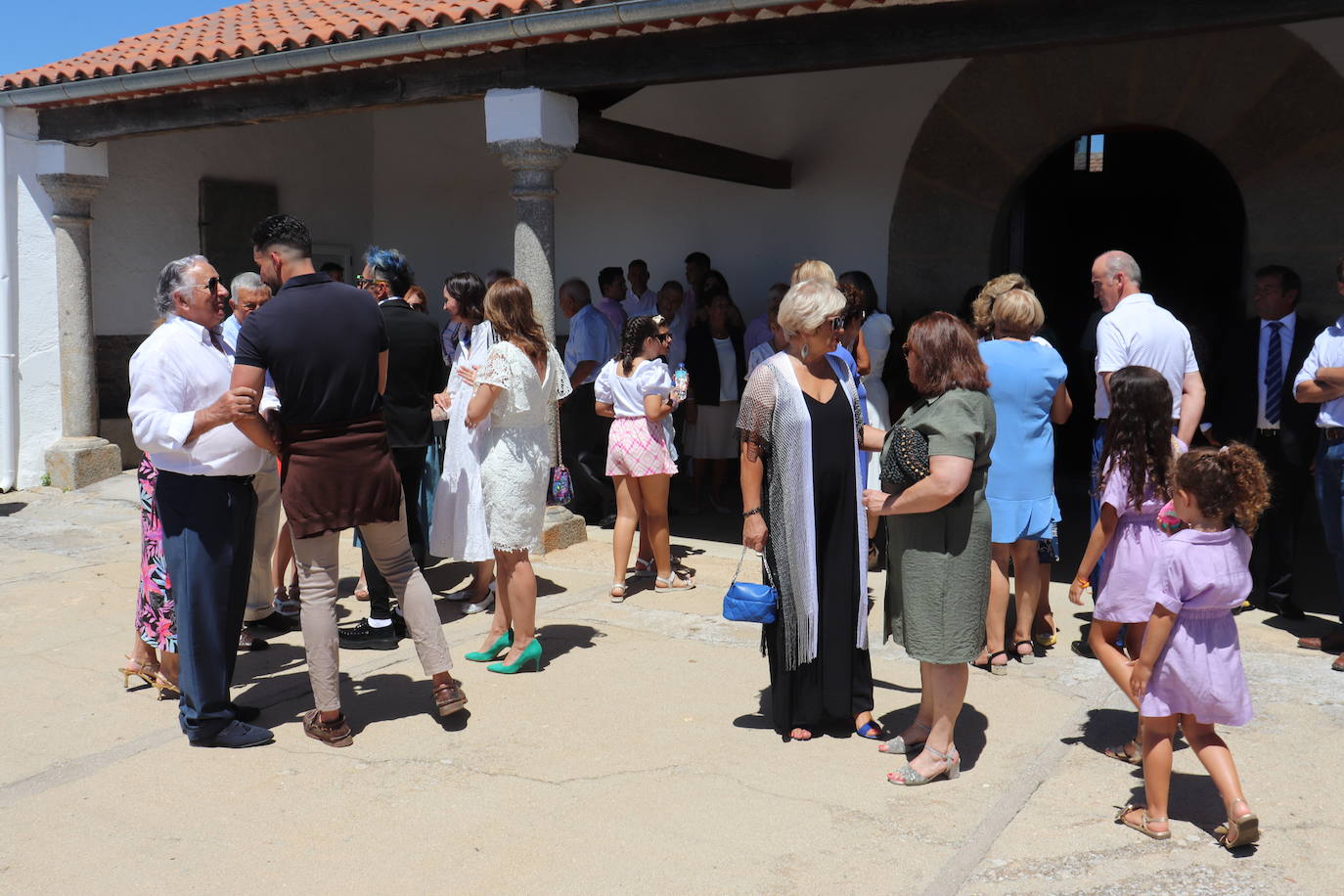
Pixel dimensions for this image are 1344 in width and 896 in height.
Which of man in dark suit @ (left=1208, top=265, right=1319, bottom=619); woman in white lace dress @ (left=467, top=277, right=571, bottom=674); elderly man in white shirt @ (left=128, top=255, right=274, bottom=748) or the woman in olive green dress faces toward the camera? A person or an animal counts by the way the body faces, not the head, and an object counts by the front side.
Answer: the man in dark suit

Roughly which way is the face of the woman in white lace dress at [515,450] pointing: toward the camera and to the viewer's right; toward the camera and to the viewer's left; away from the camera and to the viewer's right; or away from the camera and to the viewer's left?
away from the camera and to the viewer's left

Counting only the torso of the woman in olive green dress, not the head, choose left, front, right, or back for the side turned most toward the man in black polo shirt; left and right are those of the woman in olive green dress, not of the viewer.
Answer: front

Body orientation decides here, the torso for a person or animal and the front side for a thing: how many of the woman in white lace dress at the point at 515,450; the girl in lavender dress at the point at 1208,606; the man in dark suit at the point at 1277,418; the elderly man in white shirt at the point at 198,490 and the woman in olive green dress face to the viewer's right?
1

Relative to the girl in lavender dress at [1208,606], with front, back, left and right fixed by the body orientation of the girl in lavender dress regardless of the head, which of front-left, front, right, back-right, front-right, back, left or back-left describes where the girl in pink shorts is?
front

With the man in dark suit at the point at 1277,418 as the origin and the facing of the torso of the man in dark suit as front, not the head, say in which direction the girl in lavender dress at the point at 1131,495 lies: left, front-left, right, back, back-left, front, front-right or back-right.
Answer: front

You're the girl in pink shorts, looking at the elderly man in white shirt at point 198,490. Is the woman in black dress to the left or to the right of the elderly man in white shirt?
left

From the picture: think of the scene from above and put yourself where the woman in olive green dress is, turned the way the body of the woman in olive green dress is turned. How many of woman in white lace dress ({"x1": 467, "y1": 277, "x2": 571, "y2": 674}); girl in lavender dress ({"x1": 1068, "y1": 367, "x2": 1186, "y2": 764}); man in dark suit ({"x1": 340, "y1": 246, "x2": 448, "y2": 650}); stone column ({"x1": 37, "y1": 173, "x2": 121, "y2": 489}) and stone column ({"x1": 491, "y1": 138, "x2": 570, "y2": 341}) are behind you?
1

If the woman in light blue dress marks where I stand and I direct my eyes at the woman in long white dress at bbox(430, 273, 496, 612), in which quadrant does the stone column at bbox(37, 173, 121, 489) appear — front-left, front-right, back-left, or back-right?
front-right

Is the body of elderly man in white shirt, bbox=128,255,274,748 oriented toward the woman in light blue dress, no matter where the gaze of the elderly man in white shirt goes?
yes

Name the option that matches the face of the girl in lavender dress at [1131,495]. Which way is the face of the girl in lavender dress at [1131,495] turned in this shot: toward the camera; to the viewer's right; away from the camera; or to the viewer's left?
away from the camera

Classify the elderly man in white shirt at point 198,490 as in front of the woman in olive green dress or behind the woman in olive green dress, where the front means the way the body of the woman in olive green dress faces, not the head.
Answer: in front

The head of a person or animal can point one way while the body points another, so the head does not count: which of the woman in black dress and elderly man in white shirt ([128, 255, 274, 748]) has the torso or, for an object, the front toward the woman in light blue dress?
the elderly man in white shirt

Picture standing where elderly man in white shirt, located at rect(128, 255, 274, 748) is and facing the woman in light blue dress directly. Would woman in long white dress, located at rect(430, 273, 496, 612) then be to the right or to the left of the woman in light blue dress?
left

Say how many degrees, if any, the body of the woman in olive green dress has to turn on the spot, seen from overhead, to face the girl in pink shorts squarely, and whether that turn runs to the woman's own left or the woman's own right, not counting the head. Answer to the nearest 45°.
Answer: approximately 45° to the woman's own right

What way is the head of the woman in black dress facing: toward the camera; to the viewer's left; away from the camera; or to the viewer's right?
to the viewer's right
